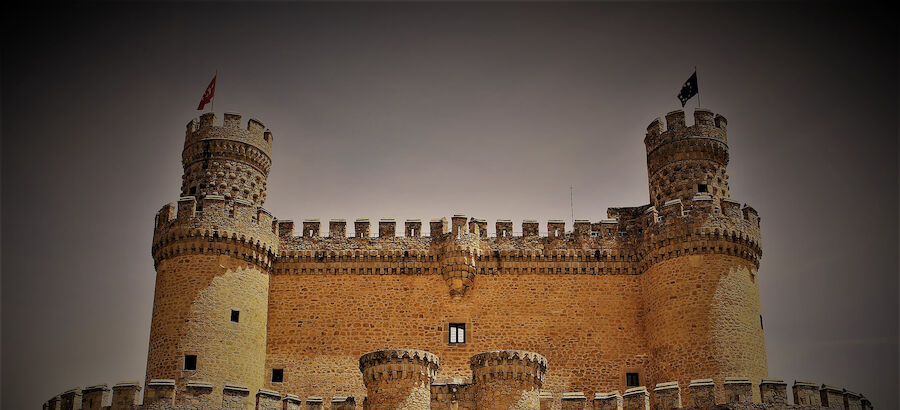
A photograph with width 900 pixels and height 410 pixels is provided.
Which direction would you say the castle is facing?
toward the camera
